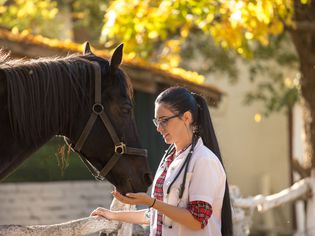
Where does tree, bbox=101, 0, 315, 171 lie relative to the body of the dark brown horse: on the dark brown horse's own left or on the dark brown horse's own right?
on the dark brown horse's own left

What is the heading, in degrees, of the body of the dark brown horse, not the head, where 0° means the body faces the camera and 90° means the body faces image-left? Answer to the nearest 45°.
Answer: approximately 270°

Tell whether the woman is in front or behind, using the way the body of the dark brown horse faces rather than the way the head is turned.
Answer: in front

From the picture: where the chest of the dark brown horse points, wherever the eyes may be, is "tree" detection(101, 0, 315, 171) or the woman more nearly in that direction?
the woman
